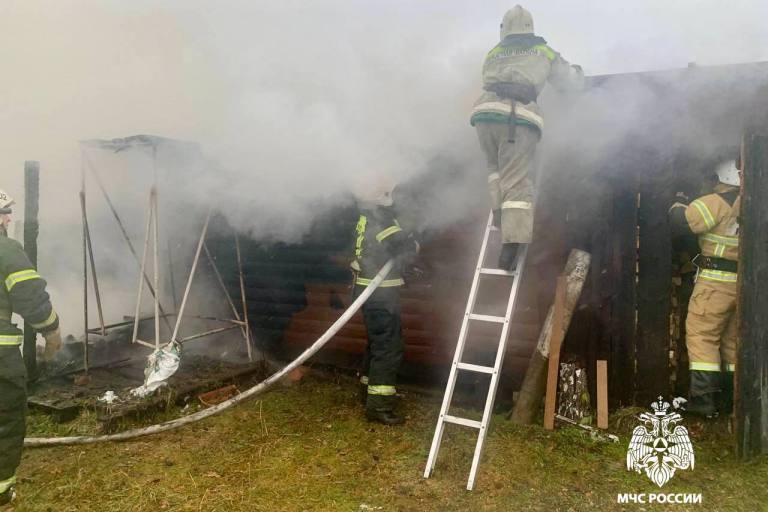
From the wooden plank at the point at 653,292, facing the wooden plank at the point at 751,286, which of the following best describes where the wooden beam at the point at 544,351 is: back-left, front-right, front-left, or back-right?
back-right

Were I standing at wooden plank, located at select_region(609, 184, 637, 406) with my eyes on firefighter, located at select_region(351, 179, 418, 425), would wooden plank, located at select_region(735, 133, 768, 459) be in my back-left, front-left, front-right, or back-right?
back-left

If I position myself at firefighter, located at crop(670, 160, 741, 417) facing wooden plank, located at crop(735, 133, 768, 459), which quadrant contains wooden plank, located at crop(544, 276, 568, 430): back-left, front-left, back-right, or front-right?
back-right

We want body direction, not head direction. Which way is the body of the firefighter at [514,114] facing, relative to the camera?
away from the camera

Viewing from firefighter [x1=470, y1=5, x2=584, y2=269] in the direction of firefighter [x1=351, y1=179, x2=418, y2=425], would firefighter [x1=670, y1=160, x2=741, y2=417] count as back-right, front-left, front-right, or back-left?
back-right

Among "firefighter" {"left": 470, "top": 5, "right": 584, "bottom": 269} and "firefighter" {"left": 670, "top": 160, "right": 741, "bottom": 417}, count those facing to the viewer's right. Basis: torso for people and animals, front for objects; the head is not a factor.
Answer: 0

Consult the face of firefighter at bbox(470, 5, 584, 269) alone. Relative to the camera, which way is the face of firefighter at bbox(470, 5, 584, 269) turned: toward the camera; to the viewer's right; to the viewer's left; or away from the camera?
away from the camera

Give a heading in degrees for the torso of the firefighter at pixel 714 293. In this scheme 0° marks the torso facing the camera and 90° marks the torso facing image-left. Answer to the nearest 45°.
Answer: approximately 135°

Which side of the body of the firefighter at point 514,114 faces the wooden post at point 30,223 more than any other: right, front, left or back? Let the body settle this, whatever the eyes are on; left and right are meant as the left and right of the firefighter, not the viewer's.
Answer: left
